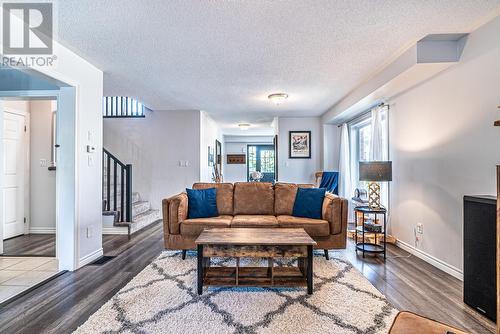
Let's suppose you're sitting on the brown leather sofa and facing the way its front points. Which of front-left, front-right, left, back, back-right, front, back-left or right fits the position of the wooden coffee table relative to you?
front

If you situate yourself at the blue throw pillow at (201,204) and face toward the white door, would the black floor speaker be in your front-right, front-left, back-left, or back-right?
back-left

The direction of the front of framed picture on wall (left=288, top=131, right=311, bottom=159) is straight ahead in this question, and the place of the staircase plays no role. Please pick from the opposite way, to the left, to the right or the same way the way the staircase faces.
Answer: to the left

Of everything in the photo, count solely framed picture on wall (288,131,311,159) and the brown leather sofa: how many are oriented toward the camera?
2

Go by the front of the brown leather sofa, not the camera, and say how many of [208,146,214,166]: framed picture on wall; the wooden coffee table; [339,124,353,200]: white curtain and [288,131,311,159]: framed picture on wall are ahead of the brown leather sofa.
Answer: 1

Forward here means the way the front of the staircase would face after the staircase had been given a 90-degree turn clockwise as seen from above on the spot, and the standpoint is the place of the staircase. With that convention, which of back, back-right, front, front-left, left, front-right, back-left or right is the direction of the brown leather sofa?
left

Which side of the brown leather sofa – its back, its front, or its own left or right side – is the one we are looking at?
front

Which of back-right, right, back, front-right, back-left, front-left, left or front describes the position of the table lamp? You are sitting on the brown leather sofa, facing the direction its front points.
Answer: left

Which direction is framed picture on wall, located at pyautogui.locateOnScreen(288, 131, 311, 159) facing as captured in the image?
toward the camera

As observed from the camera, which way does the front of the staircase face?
facing the viewer and to the right of the viewer

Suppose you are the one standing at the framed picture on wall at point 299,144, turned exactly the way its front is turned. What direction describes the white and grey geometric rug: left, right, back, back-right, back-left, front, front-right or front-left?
front

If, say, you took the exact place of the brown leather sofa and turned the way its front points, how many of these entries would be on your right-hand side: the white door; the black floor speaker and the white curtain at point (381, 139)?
1

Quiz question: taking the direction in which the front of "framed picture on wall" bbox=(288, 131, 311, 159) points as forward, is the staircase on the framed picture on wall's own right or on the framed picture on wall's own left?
on the framed picture on wall's own right

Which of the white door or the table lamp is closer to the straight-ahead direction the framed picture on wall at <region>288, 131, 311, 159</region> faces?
the table lamp

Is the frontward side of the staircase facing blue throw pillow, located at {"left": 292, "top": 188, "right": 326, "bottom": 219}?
yes
